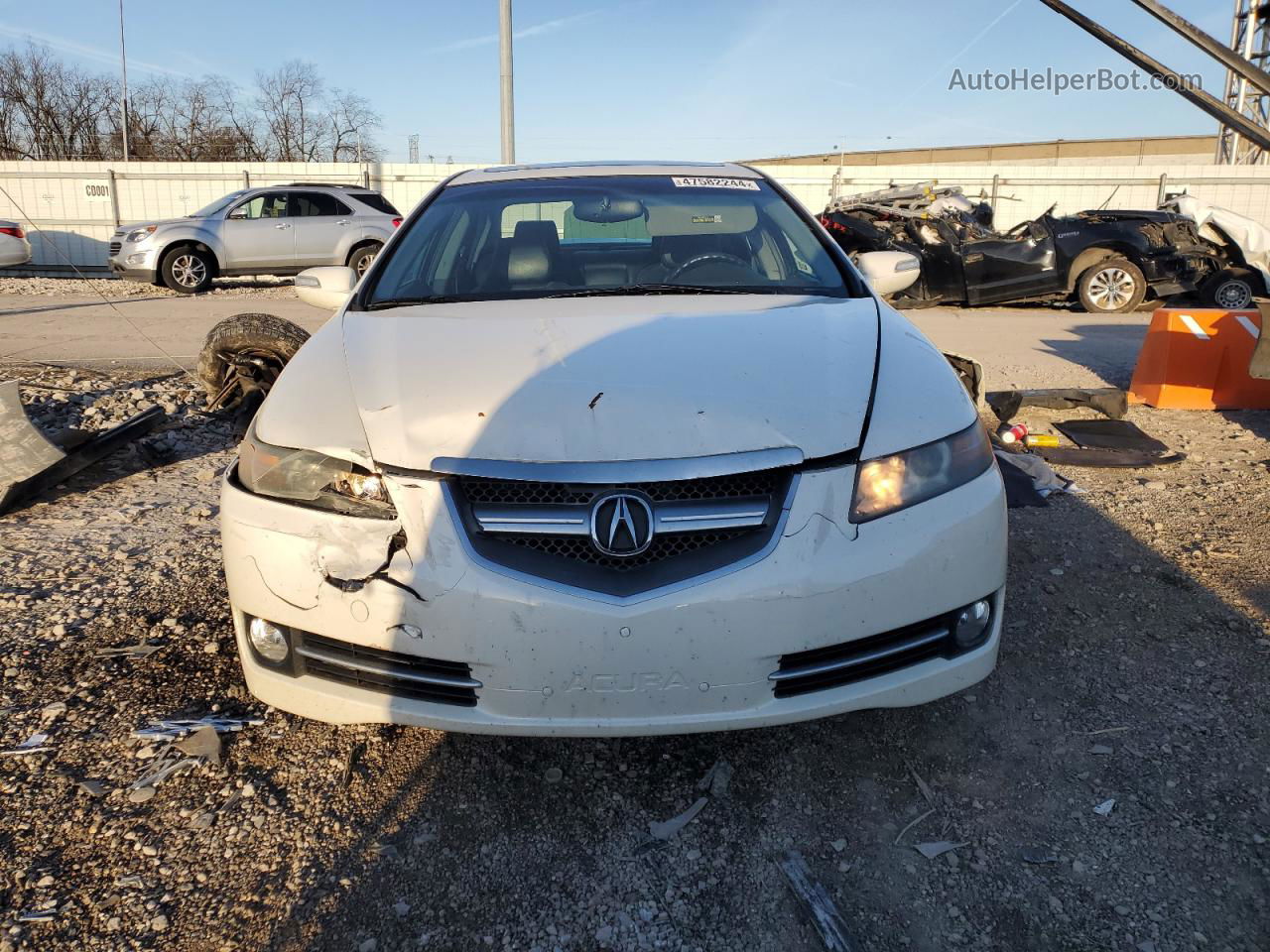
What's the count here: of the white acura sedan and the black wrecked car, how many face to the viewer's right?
1

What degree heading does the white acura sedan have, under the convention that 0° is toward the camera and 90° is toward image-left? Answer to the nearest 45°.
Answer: approximately 0°

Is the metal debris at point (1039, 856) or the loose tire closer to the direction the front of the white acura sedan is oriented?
the metal debris

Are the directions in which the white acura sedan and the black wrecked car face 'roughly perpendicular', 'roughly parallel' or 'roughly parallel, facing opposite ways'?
roughly perpendicular

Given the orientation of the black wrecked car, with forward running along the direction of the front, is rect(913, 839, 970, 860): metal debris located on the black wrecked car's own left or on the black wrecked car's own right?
on the black wrecked car's own right

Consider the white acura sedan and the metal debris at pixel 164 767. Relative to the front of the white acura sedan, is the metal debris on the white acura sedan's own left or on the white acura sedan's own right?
on the white acura sedan's own right

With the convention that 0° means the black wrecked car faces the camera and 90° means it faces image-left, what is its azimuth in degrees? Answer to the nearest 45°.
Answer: approximately 270°

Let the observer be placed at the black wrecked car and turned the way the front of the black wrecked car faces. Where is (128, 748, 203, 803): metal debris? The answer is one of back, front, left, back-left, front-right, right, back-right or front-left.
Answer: right

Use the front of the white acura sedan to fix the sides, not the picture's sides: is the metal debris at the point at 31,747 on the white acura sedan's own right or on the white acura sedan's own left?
on the white acura sedan's own right

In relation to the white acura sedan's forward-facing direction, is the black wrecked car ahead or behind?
behind
